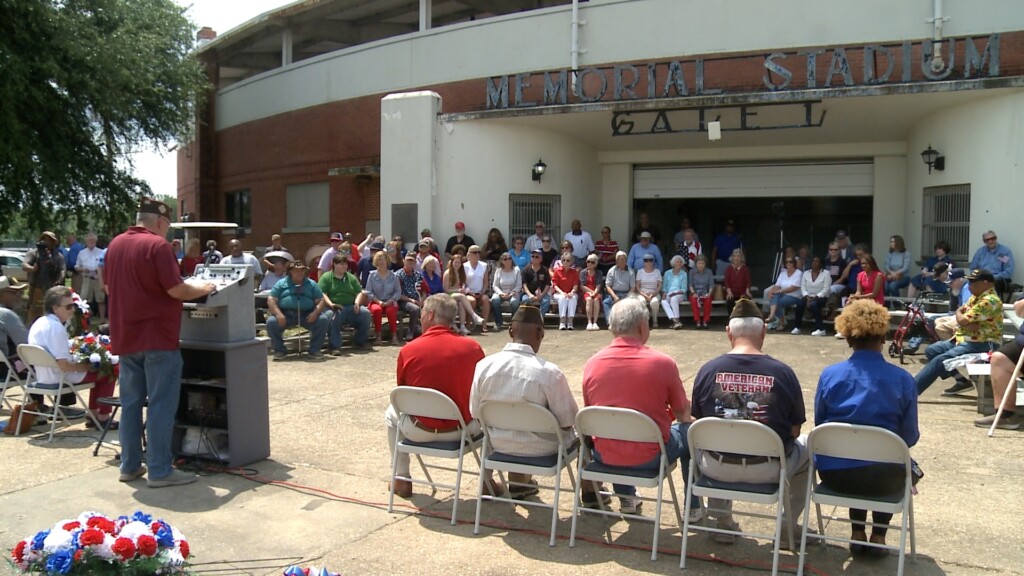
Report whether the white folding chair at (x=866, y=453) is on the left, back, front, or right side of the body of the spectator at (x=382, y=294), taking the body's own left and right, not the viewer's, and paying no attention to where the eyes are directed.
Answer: front

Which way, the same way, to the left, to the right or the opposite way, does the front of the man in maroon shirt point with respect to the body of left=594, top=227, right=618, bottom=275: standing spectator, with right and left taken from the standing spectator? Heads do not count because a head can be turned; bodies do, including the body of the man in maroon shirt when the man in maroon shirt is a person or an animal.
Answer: the opposite way

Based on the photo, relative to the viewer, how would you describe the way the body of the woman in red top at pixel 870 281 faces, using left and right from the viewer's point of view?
facing the viewer and to the left of the viewer

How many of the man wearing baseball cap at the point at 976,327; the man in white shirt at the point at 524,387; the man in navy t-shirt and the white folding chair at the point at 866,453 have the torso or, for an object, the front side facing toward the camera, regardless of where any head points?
0

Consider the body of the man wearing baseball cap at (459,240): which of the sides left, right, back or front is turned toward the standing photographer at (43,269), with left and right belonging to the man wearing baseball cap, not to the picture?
right

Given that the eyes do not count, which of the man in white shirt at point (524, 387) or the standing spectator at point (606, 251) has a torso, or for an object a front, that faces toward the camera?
the standing spectator

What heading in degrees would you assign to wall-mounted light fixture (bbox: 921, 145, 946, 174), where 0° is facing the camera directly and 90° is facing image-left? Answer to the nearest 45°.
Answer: approximately 45°

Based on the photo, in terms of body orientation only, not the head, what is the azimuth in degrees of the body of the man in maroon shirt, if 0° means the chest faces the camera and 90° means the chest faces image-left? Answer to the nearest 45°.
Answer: approximately 225°

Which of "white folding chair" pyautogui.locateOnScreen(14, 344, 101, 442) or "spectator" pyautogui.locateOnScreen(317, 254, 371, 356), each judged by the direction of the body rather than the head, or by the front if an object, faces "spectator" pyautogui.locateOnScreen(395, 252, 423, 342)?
the white folding chair

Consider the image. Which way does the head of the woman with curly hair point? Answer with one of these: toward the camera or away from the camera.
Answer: away from the camera

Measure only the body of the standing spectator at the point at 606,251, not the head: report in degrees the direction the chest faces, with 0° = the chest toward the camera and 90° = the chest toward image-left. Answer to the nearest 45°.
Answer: approximately 0°

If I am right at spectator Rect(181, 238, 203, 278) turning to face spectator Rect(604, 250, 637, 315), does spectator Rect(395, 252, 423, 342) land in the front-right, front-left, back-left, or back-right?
front-right

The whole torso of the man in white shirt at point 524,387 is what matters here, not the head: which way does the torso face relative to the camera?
away from the camera

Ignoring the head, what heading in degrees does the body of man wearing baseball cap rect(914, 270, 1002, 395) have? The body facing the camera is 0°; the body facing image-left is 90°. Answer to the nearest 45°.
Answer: approximately 90°

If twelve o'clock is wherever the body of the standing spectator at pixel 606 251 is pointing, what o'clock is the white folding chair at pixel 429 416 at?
The white folding chair is roughly at 12 o'clock from the standing spectator.

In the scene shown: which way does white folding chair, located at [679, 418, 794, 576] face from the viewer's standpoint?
away from the camera

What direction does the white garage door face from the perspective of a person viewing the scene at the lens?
facing the viewer

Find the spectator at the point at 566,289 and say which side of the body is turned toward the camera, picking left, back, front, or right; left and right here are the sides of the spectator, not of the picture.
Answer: front

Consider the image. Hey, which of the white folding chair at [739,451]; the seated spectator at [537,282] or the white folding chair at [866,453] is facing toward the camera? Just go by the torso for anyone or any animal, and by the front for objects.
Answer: the seated spectator

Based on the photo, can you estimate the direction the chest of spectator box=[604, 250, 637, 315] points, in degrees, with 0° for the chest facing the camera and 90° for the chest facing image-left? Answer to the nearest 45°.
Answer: approximately 45°

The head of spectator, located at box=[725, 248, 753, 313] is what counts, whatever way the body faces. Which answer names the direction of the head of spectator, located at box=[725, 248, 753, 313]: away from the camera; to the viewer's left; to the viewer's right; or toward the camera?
toward the camera

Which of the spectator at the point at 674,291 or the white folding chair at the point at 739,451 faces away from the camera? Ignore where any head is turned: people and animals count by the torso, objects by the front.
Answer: the white folding chair

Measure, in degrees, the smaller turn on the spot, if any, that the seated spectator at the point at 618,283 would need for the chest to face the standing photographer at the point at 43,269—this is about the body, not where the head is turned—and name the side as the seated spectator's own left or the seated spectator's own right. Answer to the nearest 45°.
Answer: approximately 45° to the seated spectator's own right
